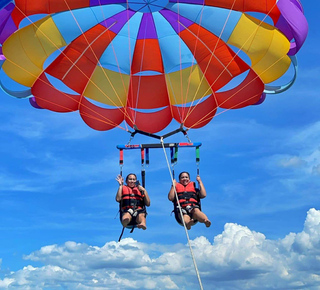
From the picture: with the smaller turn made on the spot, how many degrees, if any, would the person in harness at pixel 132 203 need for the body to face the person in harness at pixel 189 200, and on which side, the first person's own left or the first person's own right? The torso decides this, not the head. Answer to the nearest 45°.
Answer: approximately 90° to the first person's own left

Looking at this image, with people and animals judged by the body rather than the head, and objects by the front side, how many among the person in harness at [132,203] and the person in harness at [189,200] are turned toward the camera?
2

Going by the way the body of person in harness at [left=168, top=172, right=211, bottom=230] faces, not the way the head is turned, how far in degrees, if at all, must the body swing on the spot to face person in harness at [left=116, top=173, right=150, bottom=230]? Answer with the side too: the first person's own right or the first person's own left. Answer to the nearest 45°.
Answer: approximately 90° to the first person's own right

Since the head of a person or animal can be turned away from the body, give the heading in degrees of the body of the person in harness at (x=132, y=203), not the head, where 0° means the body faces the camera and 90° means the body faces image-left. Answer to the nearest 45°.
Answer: approximately 0°

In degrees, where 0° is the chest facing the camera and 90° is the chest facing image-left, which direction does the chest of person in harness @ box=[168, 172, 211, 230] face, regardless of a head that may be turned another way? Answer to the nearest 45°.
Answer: approximately 0°
